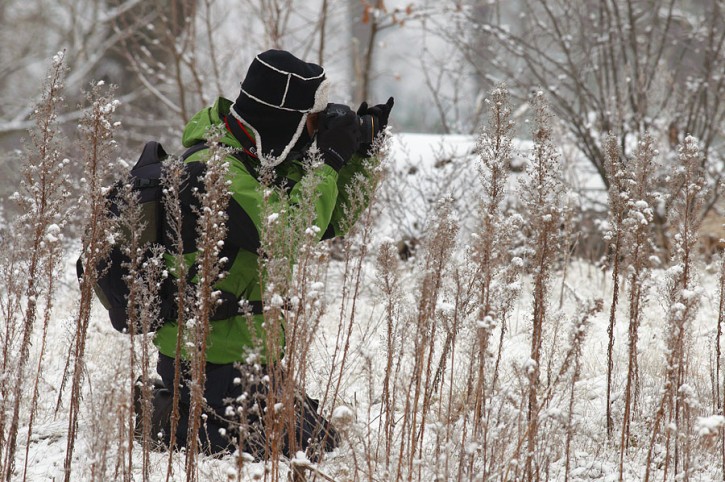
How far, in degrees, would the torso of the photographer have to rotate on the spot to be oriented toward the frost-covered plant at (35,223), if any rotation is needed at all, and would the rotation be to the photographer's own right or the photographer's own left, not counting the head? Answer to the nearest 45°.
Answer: approximately 135° to the photographer's own right

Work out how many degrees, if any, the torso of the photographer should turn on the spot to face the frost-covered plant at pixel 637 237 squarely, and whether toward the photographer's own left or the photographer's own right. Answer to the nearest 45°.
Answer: approximately 45° to the photographer's own right

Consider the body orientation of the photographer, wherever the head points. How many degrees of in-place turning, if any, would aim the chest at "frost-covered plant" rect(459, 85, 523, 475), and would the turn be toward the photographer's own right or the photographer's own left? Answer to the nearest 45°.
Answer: approximately 45° to the photographer's own right

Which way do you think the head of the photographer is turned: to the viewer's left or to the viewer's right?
to the viewer's right

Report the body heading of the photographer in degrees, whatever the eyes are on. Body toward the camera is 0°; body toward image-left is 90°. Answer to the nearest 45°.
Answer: approximately 270°

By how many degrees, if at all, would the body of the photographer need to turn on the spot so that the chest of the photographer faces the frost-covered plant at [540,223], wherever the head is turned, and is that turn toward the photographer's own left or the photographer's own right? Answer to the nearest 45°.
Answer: approximately 45° to the photographer's own right
